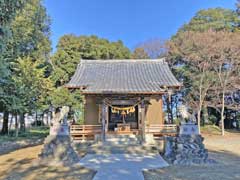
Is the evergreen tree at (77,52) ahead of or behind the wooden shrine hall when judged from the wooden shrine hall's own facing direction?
behind

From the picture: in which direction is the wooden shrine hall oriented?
toward the camera

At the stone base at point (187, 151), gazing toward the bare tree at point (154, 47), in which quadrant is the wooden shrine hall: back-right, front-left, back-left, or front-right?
front-left

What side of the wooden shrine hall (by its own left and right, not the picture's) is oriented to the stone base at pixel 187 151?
front

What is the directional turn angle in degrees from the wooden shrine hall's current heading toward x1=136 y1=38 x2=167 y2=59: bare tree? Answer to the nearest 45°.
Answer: approximately 180°

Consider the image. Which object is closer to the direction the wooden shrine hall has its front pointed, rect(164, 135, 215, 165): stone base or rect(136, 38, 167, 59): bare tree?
the stone base

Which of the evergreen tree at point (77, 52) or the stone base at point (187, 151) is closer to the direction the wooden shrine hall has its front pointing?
the stone base

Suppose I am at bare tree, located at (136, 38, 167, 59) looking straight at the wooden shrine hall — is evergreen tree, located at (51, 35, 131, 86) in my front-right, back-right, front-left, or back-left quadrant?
front-right
